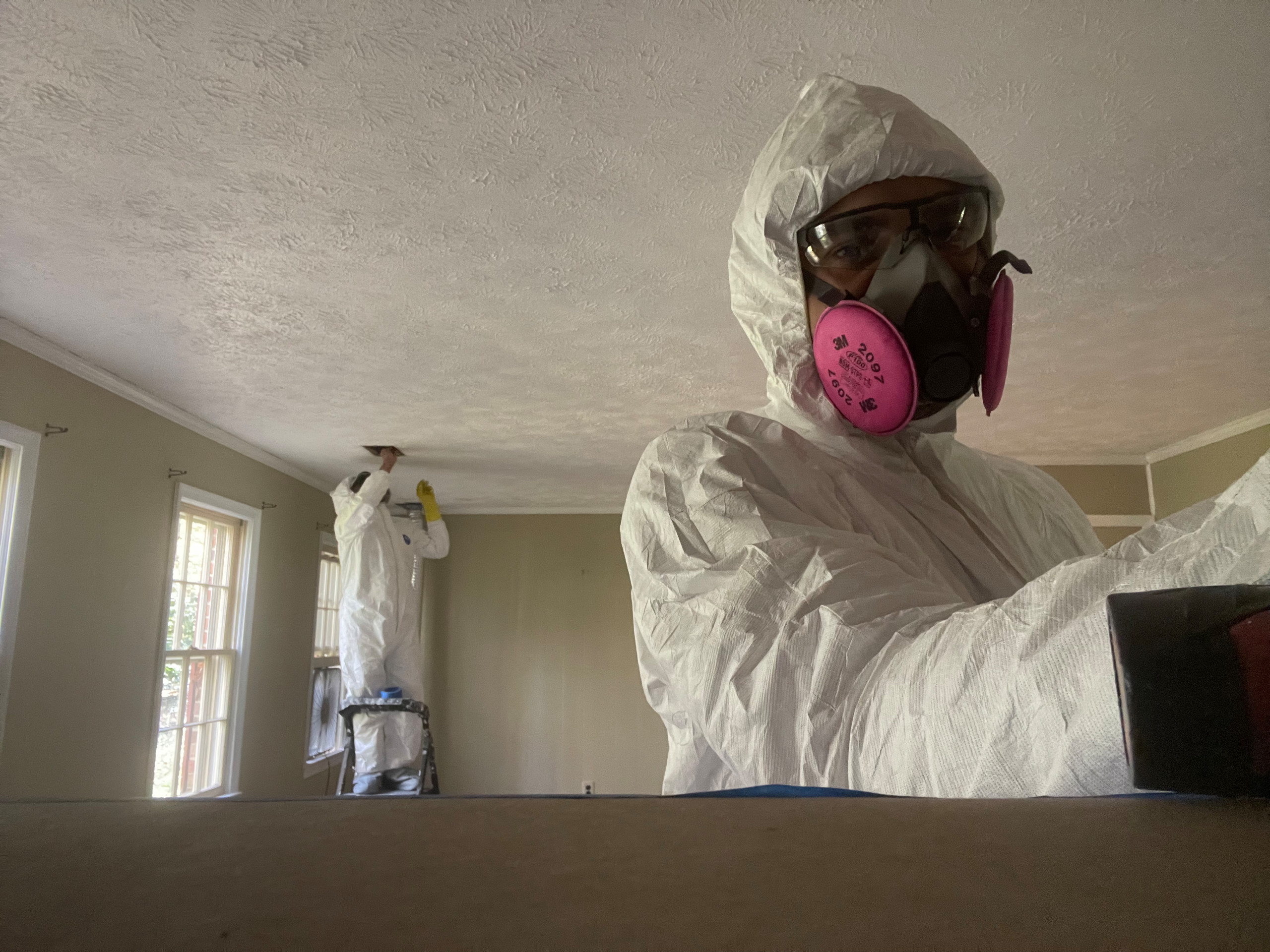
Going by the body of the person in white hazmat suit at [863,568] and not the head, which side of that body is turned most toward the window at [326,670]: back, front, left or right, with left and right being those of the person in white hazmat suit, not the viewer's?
back

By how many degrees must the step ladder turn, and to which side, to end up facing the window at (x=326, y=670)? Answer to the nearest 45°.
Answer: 0° — it already faces it

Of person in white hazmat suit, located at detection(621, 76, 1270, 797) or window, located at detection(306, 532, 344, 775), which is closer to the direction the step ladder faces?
the window

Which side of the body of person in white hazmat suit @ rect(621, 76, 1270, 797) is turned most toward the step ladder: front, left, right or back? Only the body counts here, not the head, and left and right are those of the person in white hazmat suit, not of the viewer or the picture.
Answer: back

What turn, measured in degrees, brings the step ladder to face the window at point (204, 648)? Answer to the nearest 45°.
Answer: approximately 90° to its left

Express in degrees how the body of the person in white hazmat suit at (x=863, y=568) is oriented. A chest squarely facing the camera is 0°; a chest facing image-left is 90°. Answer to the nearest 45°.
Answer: approximately 315°

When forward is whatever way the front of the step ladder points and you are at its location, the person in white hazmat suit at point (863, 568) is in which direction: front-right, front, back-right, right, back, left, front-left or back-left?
back
